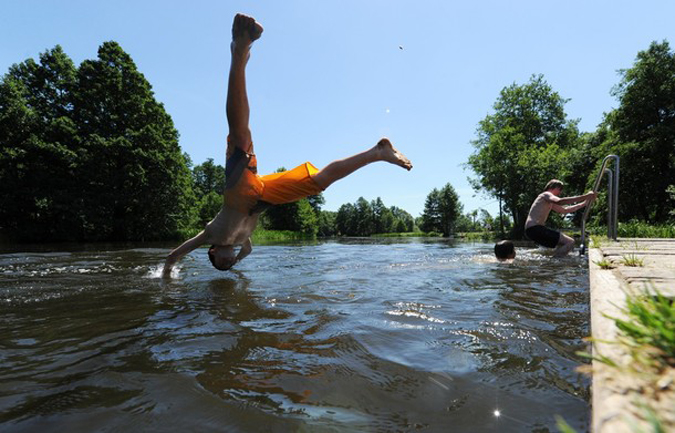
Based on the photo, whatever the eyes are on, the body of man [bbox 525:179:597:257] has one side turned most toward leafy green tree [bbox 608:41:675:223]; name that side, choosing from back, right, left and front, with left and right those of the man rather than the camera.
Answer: left

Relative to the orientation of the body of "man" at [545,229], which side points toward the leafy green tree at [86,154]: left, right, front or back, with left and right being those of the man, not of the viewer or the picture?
back

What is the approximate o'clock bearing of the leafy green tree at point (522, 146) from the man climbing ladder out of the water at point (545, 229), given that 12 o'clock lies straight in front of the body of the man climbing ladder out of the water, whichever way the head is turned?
The leafy green tree is roughly at 9 o'clock from the man climbing ladder out of the water.

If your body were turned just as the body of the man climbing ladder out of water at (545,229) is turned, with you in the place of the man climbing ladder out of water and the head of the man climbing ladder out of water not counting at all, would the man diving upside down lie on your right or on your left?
on your right

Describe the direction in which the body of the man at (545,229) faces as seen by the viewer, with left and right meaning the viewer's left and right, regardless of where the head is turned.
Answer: facing to the right of the viewer

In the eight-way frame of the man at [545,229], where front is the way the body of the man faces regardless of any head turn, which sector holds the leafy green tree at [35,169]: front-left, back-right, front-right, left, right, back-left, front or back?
back

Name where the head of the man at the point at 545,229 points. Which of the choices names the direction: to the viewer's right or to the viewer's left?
to the viewer's right

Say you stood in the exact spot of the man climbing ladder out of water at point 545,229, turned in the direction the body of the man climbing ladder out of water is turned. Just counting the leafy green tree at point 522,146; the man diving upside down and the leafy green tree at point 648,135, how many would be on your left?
2

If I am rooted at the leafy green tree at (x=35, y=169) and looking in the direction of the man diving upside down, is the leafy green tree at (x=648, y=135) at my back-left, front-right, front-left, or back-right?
front-left
